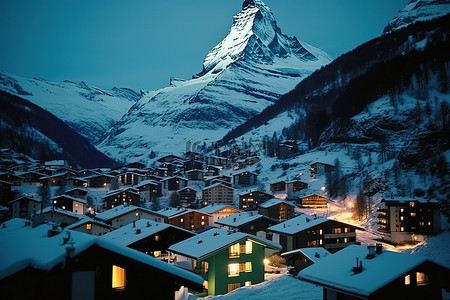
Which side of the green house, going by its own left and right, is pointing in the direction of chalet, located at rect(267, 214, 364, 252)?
left

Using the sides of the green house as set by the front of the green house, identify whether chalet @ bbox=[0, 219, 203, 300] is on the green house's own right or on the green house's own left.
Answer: on the green house's own right

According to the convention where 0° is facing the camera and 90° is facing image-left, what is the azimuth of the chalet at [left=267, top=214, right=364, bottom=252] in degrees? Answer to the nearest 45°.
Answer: approximately 315°

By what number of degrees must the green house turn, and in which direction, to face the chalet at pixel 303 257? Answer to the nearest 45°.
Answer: approximately 90° to its left

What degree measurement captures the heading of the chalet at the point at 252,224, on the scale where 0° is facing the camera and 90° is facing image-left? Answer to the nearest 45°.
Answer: approximately 315°

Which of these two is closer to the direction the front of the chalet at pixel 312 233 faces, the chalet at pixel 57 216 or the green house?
the green house

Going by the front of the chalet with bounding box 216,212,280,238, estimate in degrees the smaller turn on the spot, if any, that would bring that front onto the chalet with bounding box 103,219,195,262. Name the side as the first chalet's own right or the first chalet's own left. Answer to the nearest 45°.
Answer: approximately 90° to the first chalet's own right
